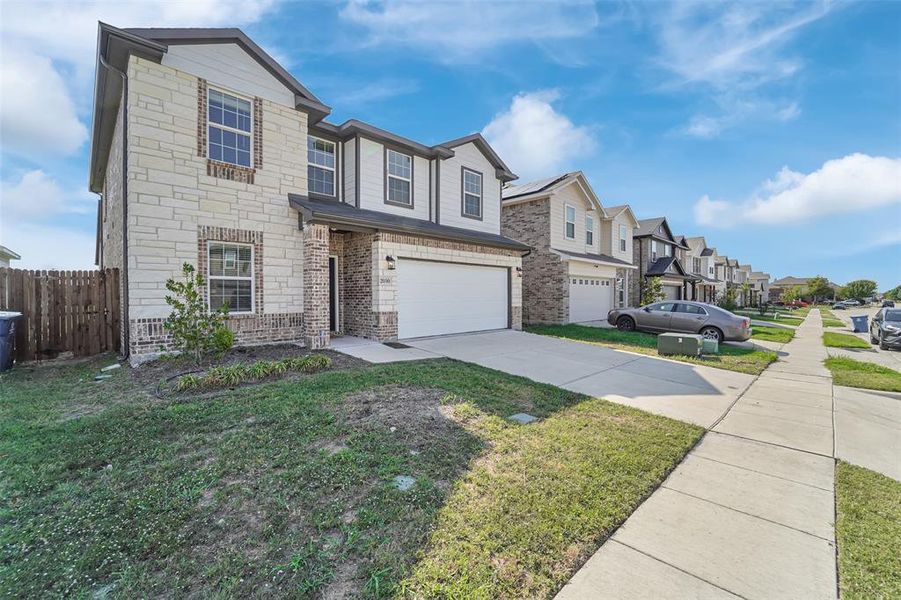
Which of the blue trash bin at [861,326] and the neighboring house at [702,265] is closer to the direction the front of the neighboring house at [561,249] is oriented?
the blue trash bin

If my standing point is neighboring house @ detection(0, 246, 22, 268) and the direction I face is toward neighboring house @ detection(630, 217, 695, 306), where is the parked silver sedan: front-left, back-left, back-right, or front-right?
front-right

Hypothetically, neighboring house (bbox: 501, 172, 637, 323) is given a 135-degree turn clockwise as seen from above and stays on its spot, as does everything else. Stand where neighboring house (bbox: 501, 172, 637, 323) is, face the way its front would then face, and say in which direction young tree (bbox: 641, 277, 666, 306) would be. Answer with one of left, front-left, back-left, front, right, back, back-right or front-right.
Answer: back-right

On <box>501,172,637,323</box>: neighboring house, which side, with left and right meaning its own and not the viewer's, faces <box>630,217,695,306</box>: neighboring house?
left

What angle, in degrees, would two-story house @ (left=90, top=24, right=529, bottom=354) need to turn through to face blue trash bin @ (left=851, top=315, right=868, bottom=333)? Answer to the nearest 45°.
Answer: approximately 45° to its left

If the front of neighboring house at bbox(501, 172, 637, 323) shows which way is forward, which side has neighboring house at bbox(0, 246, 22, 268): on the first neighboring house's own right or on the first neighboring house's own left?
on the first neighboring house's own right

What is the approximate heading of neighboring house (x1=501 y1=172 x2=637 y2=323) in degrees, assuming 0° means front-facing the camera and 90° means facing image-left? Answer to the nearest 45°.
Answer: approximately 315°

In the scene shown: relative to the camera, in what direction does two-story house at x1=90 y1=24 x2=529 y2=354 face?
facing the viewer and to the right of the viewer
